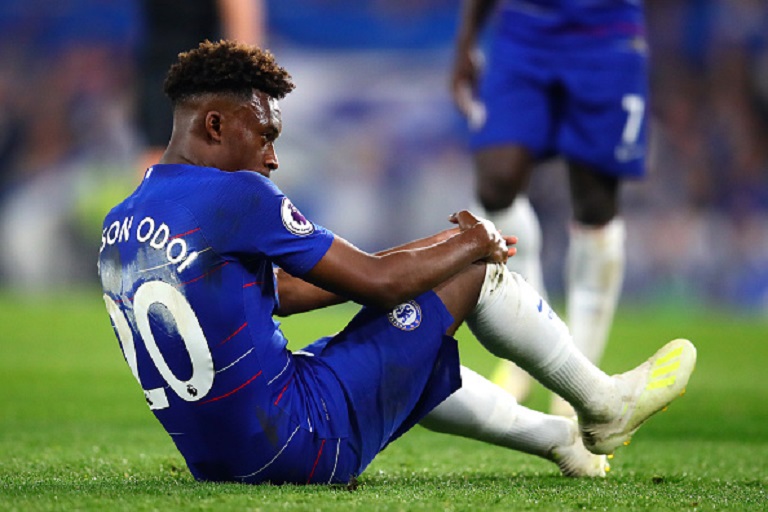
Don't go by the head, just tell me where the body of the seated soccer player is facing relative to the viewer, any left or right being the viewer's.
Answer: facing away from the viewer and to the right of the viewer

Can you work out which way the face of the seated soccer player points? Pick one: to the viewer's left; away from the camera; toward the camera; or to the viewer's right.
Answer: to the viewer's right

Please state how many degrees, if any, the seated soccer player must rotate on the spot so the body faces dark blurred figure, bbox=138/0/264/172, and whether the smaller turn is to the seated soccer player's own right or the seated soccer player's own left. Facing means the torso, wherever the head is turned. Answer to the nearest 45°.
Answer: approximately 45° to the seated soccer player's own left
